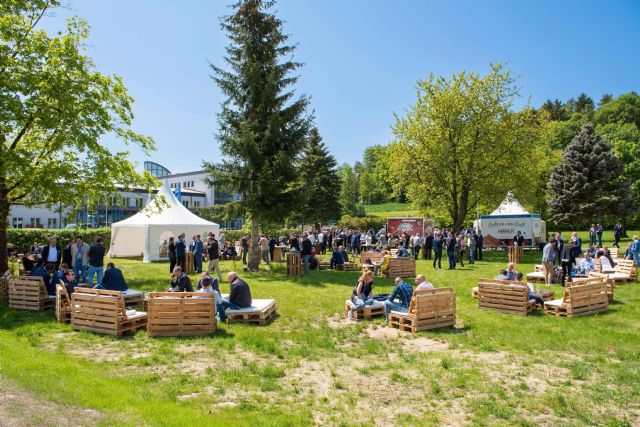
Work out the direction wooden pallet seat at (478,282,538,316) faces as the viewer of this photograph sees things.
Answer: facing away from the viewer and to the right of the viewer

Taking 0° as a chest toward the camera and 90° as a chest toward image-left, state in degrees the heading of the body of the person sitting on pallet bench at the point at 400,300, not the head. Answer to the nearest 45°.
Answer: approximately 90°

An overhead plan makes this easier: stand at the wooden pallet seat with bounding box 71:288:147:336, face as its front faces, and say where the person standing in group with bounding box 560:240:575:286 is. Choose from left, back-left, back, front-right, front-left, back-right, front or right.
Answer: front-right

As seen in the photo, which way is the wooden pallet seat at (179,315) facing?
away from the camera

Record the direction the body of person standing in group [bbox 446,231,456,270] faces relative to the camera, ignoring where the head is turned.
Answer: away from the camera

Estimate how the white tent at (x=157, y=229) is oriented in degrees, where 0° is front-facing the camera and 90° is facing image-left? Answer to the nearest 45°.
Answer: approximately 315°

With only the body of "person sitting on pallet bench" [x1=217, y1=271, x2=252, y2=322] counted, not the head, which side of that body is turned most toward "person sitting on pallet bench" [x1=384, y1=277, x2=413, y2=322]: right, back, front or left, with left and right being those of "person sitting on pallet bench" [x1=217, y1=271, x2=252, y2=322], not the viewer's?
back

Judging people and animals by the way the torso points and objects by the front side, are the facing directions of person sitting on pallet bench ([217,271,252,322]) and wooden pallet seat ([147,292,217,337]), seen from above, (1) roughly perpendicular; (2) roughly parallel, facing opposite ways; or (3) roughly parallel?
roughly perpendicular

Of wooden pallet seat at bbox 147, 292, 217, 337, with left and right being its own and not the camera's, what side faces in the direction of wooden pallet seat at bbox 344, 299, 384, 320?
right
